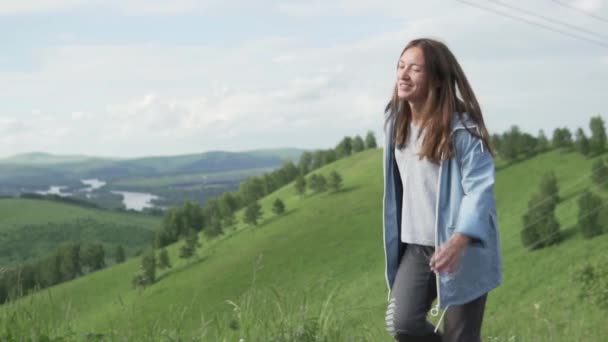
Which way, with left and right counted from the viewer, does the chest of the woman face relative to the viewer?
facing the viewer and to the left of the viewer
